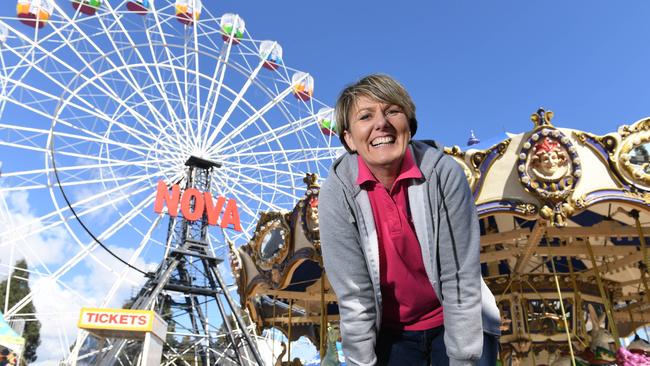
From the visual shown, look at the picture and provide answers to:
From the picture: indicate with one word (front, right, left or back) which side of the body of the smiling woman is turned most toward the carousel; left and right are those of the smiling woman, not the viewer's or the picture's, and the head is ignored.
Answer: back

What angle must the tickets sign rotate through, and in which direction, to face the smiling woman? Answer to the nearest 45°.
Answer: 0° — it already faces them

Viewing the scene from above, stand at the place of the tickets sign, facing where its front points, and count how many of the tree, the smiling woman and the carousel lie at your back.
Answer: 1

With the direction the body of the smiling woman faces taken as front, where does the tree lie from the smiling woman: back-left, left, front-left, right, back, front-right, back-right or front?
back-right

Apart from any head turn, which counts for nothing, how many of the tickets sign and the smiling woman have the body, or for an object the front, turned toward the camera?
2

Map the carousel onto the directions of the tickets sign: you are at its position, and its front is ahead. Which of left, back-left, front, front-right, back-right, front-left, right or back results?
front-left

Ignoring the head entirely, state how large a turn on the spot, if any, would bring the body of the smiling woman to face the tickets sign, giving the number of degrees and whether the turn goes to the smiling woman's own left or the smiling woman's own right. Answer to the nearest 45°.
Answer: approximately 135° to the smiling woman's own right

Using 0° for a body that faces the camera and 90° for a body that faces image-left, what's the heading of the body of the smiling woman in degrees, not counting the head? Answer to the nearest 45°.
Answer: approximately 0°
